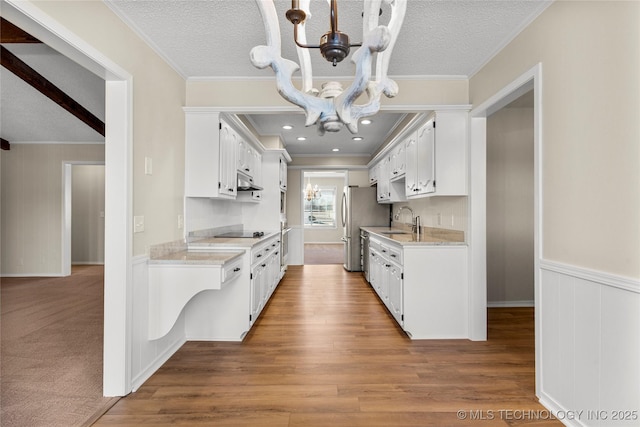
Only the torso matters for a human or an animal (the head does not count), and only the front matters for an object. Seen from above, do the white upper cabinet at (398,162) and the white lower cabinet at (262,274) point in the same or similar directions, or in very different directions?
very different directions

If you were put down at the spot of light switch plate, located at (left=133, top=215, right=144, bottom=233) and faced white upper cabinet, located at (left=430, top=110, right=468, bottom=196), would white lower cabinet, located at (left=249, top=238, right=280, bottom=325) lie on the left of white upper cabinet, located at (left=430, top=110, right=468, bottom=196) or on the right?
left

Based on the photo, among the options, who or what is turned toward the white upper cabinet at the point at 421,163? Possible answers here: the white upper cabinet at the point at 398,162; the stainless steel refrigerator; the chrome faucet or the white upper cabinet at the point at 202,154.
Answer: the white upper cabinet at the point at 202,154

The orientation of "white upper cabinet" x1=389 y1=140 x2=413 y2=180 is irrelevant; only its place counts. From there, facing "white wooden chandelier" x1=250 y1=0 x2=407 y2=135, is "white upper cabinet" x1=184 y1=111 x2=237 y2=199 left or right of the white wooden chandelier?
right

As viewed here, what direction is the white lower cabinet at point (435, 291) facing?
to the viewer's left

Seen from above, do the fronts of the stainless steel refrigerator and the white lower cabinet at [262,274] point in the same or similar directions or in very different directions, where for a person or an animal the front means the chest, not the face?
very different directions

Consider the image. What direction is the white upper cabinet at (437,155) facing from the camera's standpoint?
to the viewer's left

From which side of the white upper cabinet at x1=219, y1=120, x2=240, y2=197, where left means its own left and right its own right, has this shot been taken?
right

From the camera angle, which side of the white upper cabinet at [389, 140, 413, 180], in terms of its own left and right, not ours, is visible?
left

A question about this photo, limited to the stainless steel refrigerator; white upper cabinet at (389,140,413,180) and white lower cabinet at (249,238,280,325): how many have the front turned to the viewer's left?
2

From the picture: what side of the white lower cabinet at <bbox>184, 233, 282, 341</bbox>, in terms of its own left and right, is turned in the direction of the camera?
right

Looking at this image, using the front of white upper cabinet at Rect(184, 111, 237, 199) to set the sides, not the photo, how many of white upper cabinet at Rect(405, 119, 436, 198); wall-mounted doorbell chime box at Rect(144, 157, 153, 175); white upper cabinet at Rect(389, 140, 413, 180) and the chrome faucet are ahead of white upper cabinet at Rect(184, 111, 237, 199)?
3

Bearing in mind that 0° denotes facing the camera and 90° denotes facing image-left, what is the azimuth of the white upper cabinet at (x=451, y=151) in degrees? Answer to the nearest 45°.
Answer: approximately 90°

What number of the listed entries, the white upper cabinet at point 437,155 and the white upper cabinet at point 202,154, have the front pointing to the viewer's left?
1

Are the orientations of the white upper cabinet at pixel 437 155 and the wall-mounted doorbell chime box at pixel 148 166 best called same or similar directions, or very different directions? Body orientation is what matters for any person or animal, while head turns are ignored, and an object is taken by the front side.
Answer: very different directions

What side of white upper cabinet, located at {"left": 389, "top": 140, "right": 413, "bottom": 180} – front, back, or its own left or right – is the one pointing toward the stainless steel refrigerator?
right
